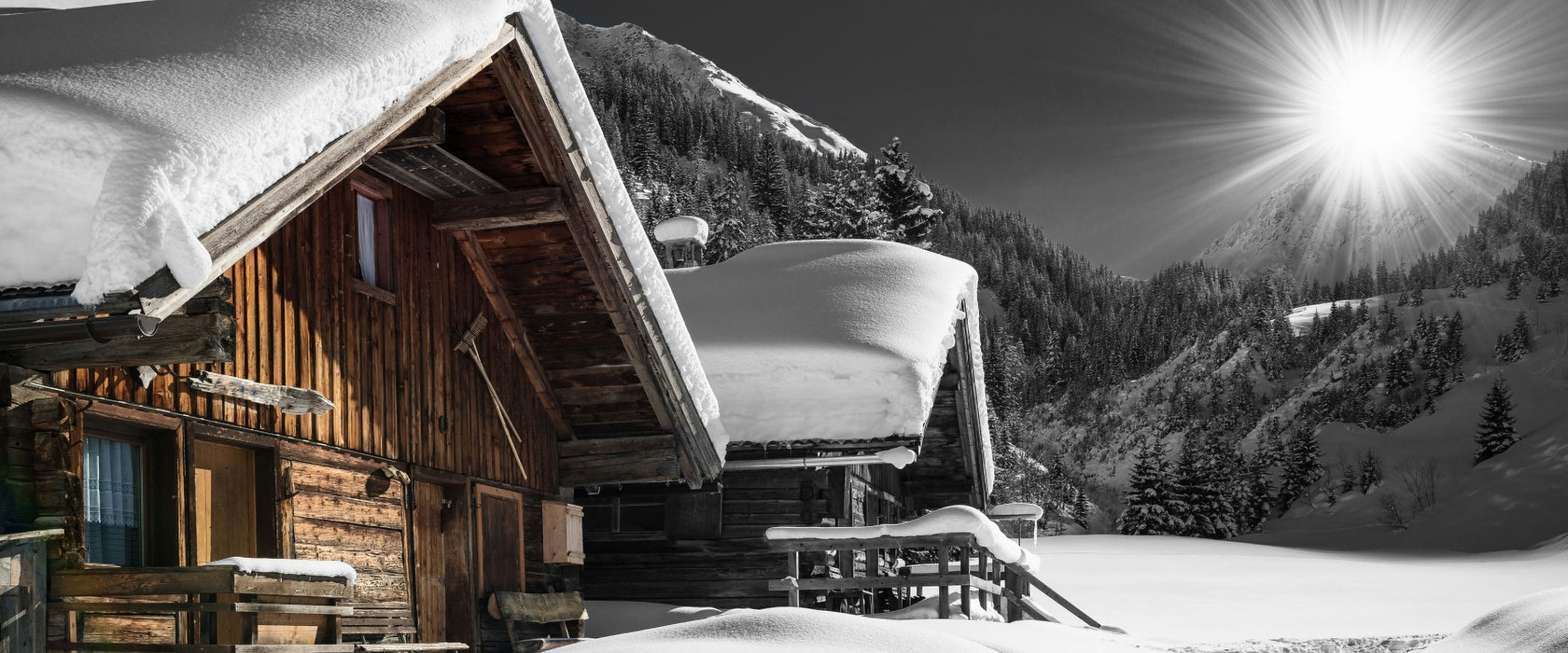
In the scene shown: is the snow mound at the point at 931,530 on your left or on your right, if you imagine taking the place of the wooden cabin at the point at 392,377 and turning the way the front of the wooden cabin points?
on your left

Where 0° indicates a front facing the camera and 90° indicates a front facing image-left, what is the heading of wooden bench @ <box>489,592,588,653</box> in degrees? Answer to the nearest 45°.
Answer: approximately 315°

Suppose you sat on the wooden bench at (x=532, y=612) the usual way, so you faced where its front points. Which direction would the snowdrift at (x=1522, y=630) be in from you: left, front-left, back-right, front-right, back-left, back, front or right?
front

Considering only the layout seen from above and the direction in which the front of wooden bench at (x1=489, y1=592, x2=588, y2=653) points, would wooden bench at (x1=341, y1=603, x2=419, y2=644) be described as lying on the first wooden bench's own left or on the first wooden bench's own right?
on the first wooden bench's own right

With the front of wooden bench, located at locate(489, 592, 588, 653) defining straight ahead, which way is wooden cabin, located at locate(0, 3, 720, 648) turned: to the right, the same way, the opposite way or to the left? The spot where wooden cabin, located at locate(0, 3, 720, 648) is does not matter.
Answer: the same way

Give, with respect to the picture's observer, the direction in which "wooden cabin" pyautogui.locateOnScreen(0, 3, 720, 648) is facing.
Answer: facing the viewer and to the right of the viewer

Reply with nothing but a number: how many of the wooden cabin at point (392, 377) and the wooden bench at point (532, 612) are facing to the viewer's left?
0

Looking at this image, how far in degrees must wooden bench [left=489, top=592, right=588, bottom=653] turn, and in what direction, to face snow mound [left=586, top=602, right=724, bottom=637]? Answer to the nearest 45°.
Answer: approximately 135° to its left
